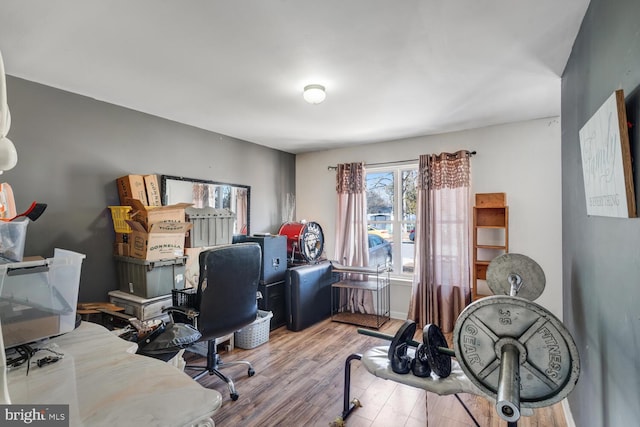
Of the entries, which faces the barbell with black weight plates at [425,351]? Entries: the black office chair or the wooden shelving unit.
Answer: the wooden shelving unit

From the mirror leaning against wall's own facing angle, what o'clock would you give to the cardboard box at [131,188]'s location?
The cardboard box is roughly at 3 o'clock from the mirror leaning against wall.

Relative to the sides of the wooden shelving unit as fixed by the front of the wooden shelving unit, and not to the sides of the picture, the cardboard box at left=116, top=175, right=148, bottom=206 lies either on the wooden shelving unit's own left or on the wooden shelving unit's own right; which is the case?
on the wooden shelving unit's own right

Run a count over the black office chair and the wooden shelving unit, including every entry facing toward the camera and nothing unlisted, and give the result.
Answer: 1

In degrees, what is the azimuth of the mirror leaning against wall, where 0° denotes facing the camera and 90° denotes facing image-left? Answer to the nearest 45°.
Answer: approximately 315°

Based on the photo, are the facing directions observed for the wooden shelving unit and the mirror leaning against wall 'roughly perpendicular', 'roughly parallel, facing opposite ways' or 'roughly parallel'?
roughly perpendicular

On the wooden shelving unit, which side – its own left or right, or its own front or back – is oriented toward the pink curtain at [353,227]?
right

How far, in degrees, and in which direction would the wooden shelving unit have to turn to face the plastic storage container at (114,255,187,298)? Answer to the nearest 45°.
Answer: approximately 45° to its right

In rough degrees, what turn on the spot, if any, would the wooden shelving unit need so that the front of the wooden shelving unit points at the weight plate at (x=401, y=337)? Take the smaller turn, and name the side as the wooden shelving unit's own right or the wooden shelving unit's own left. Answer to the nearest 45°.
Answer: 0° — it already faces it

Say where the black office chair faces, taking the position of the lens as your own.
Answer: facing away from the viewer and to the left of the viewer

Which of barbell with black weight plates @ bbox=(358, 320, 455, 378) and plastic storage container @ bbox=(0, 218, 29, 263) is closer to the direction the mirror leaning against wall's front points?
the barbell with black weight plates
